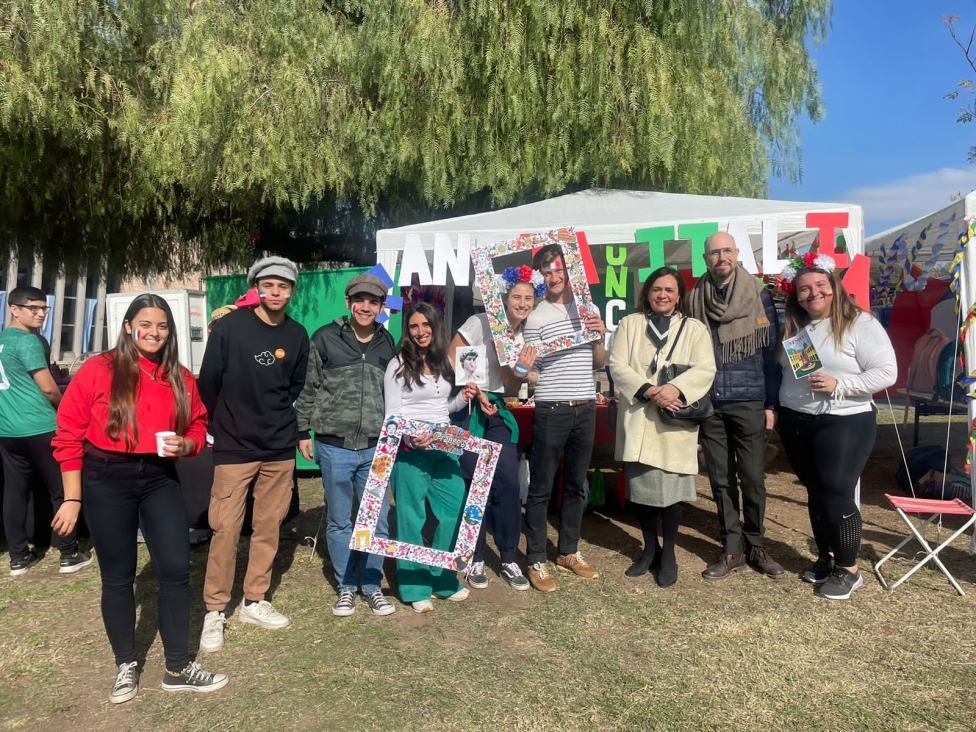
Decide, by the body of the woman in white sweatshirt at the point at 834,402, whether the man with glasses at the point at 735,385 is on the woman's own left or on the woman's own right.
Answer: on the woman's own right

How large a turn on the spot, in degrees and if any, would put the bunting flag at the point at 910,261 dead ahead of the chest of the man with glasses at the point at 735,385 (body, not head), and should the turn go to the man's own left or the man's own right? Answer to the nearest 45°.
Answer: approximately 180°

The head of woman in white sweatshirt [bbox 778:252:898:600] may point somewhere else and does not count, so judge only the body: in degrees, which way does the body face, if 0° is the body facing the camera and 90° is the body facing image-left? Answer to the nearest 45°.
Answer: approximately 45°

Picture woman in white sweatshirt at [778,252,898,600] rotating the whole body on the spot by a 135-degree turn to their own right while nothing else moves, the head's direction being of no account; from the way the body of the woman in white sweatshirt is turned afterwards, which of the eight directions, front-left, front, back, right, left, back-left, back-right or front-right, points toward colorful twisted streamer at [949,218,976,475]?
front-right

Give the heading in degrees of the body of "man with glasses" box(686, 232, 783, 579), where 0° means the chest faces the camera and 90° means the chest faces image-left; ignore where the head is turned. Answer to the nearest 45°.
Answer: approximately 0°

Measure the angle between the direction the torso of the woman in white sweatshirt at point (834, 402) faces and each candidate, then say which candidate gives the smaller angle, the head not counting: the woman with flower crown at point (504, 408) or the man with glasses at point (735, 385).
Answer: the woman with flower crown

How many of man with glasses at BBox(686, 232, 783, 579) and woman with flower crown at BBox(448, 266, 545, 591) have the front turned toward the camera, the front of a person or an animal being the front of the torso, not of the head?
2

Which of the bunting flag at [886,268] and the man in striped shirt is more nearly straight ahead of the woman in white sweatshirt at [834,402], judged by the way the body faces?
the man in striped shirt
